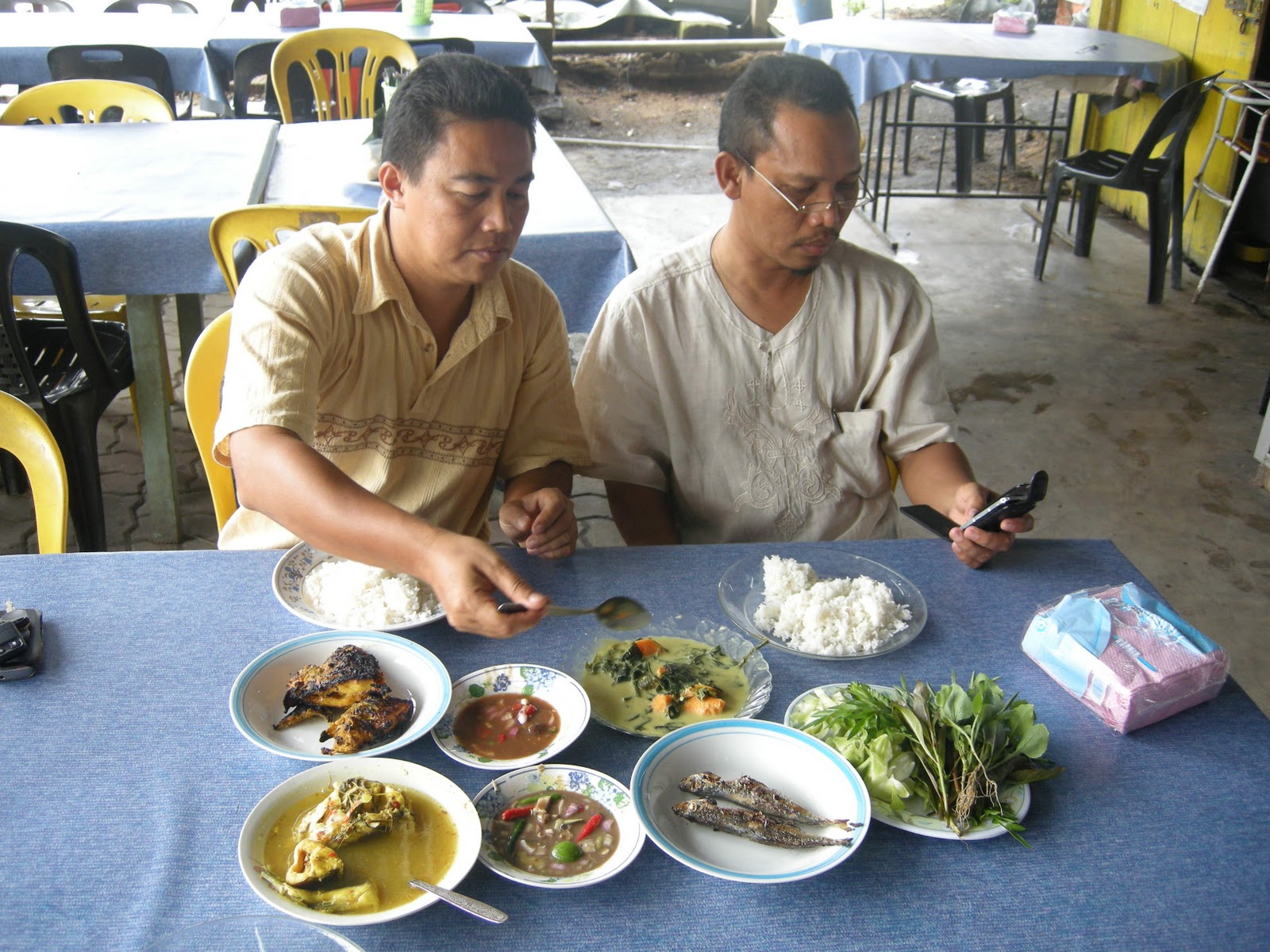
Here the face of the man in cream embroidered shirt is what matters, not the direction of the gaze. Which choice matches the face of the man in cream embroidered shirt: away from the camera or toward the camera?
toward the camera

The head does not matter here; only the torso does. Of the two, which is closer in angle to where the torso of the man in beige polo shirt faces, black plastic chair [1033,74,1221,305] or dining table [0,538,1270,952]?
the dining table

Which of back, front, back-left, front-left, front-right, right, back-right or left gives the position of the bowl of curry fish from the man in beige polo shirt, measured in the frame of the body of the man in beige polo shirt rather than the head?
front-right

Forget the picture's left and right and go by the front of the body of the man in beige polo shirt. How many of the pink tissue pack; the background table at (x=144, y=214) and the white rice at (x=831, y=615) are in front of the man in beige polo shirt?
2

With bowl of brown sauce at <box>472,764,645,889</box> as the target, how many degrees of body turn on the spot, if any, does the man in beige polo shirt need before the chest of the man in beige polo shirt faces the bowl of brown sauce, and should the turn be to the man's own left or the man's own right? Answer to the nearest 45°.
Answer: approximately 45° to the man's own right

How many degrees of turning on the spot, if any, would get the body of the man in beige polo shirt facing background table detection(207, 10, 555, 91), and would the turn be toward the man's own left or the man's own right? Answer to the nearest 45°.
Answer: approximately 135° to the man's own left

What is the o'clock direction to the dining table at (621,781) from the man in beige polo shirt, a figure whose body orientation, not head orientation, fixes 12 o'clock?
The dining table is roughly at 1 o'clock from the man in beige polo shirt.

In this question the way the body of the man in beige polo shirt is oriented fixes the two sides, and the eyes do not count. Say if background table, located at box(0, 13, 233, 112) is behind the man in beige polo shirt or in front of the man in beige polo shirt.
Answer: behind

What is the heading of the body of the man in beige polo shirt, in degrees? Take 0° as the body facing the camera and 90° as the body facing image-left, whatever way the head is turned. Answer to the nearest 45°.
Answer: approximately 315°

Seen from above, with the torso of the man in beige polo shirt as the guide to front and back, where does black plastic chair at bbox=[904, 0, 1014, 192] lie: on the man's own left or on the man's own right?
on the man's own left

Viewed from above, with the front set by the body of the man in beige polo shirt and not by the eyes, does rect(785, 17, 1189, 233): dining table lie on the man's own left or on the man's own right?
on the man's own left

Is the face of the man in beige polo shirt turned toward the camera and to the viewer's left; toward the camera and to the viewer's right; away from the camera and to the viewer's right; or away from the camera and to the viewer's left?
toward the camera and to the viewer's right
